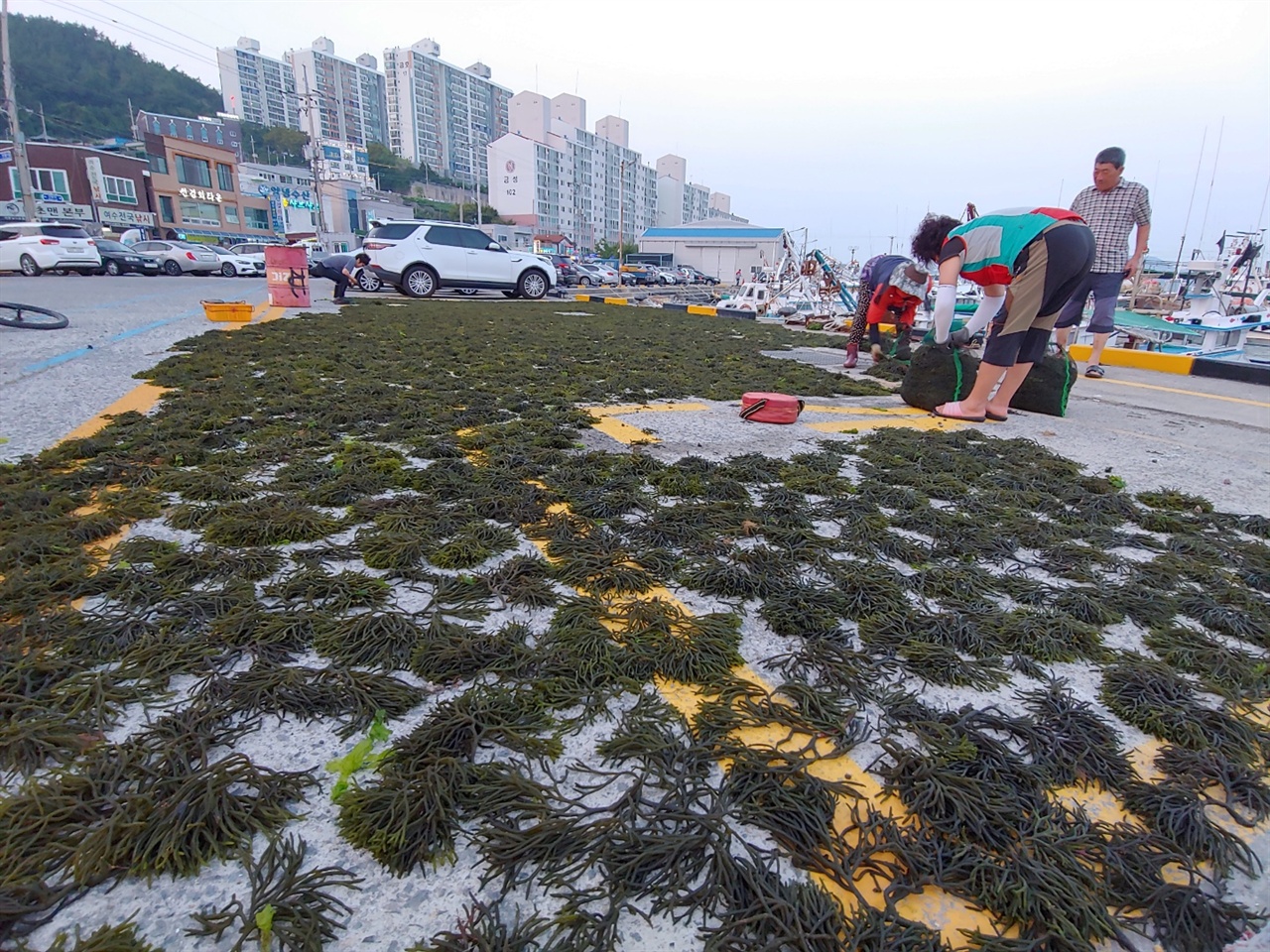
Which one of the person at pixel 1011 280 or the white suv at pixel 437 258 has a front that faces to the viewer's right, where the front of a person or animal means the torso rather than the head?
the white suv

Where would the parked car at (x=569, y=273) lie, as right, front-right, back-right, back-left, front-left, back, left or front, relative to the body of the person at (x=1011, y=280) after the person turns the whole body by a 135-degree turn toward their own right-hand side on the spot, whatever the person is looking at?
left

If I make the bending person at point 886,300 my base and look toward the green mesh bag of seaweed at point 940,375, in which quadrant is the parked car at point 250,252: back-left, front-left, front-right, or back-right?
back-right

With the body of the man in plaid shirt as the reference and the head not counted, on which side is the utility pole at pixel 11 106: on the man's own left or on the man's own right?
on the man's own right

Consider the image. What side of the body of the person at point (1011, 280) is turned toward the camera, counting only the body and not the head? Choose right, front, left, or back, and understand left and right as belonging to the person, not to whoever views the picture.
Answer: left

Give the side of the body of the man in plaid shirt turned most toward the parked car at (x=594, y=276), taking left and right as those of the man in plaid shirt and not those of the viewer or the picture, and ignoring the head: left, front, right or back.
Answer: right

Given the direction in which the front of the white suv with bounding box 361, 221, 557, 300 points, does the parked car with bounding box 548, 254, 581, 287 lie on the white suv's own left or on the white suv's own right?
on the white suv's own left

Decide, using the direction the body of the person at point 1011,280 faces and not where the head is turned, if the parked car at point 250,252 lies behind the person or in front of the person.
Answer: in front

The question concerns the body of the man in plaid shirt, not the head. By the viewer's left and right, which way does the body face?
facing the viewer and to the left of the viewer

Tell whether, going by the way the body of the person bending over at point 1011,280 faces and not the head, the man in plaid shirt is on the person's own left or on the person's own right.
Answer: on the person's own right

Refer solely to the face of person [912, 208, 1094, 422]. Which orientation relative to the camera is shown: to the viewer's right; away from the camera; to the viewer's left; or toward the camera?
to the viewer's left
